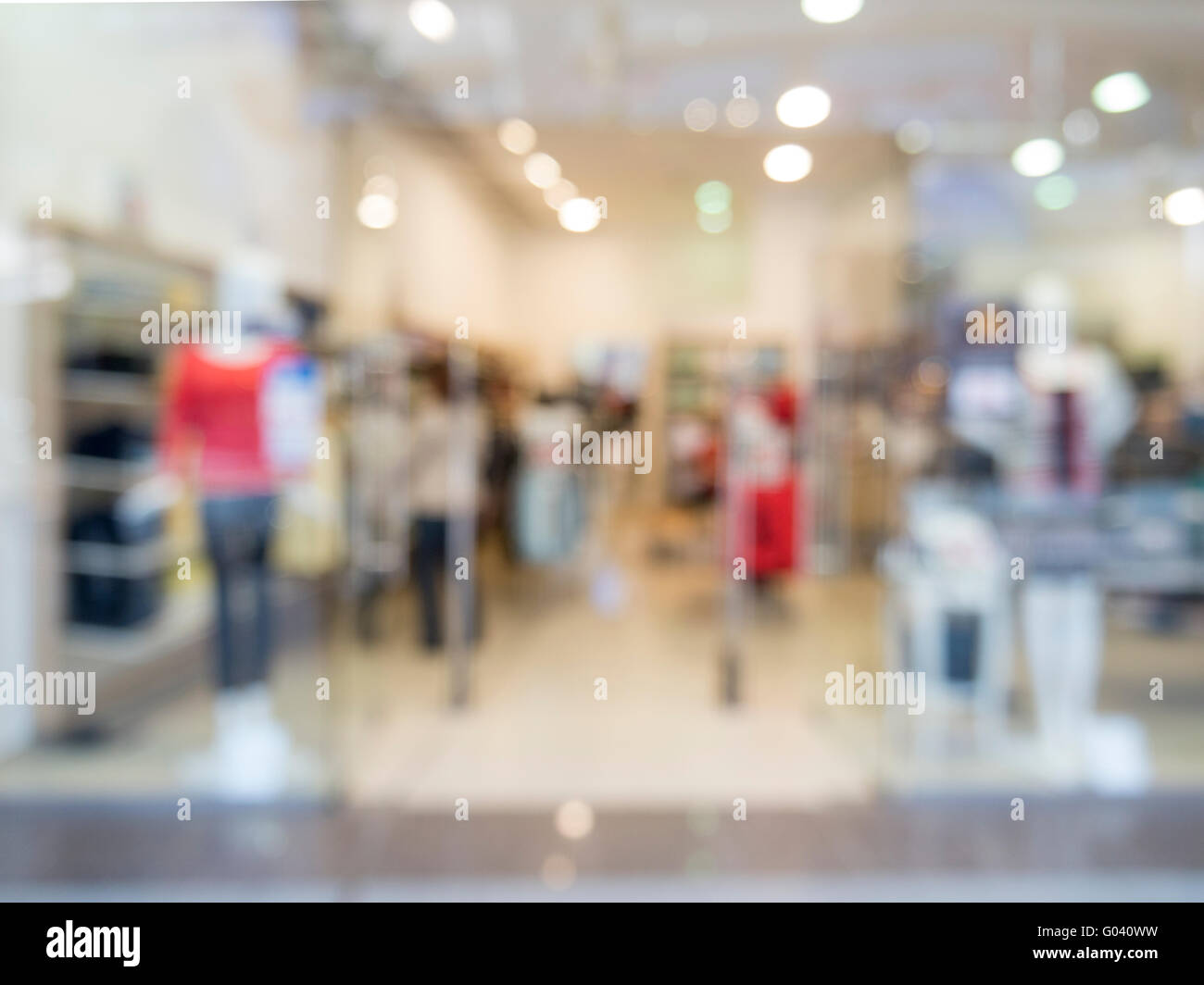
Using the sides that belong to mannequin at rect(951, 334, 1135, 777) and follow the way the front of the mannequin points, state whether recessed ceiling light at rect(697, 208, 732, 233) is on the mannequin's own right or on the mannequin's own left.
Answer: on the mannequin's own right

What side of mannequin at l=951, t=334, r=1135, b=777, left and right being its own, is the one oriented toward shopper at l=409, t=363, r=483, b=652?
right

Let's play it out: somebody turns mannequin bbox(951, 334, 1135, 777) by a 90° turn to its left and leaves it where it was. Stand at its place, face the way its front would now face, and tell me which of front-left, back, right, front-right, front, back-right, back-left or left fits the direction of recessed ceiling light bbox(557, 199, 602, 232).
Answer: back

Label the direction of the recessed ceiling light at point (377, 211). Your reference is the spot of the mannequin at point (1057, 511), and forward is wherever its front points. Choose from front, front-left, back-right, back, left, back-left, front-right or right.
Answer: right

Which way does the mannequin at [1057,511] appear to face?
toward the camera

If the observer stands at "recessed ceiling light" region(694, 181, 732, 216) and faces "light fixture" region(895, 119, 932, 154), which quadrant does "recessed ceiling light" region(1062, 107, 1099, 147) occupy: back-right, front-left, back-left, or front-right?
front-left

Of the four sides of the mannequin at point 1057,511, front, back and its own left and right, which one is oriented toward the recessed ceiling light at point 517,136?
right

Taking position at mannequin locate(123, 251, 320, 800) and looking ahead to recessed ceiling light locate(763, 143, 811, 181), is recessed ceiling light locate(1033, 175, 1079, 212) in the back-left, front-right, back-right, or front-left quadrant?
front-right
